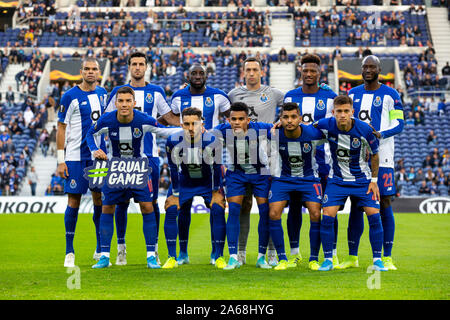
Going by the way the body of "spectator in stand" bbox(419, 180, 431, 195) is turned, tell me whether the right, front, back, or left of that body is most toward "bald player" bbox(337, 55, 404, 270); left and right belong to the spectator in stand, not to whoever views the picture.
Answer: front

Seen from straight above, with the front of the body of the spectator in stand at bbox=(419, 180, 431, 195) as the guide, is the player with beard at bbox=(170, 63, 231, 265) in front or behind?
in front

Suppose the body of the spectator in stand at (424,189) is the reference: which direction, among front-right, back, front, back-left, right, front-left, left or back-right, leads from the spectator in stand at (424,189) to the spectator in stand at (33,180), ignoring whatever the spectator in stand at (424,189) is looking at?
right

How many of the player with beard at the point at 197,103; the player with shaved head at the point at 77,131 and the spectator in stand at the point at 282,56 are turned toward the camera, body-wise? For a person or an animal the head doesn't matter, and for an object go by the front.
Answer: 3

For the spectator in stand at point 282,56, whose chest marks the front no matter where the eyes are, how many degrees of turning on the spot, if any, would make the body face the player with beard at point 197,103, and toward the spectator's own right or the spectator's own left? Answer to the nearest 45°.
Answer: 0° — they already face them

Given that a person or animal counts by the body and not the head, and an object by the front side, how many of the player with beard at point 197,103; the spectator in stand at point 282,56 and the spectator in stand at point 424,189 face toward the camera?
3

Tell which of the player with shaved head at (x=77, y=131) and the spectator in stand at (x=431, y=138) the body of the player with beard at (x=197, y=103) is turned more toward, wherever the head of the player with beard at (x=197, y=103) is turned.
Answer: the player with shaved head

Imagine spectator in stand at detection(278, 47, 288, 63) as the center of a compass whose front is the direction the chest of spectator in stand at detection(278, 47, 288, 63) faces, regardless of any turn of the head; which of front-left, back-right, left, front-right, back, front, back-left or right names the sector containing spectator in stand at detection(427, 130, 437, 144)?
front-left

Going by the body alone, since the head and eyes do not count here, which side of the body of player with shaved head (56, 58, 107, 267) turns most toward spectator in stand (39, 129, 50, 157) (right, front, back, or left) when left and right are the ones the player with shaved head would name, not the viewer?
back

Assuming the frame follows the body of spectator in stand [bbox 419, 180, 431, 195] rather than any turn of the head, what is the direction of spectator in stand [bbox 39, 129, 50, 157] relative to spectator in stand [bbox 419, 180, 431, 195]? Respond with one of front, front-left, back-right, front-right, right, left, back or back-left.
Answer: right

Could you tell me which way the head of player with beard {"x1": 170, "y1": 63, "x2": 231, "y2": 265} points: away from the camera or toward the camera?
toward the camera

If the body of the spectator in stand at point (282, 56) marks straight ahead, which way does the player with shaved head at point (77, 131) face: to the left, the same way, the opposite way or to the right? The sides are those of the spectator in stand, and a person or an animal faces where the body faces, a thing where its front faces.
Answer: the same way

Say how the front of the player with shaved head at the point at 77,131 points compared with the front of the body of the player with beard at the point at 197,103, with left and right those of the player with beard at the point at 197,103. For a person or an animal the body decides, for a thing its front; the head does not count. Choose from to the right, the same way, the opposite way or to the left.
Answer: the same way

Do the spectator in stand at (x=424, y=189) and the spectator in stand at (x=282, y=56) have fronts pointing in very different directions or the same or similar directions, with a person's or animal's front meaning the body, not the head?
same or similar directions

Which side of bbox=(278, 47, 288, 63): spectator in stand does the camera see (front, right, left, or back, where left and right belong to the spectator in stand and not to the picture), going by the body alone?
front

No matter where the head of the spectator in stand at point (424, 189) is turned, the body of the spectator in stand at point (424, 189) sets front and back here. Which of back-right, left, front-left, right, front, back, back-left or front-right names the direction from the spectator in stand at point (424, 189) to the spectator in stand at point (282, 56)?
back-right

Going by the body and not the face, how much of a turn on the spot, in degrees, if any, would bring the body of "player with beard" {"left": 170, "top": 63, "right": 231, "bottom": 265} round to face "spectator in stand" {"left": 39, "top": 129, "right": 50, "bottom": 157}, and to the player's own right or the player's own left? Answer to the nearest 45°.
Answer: approximately 180°

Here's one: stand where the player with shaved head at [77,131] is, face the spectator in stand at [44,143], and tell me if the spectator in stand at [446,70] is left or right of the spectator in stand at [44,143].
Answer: right
